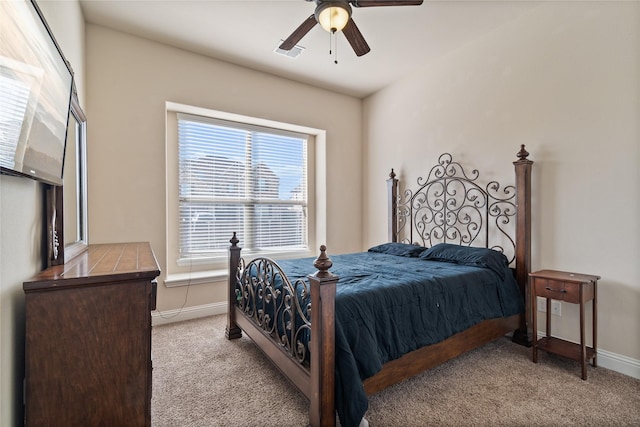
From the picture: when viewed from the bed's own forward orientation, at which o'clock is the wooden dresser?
The wooden dresser is roughly at 12 o'clock from the bed.

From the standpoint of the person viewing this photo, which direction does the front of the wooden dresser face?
facing to the right of the viewer

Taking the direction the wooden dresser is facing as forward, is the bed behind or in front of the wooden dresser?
in front

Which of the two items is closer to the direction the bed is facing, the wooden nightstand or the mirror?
the mirror

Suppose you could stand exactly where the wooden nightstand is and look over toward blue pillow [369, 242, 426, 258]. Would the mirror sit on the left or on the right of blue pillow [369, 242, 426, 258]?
left

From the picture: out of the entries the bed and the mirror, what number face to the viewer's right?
1

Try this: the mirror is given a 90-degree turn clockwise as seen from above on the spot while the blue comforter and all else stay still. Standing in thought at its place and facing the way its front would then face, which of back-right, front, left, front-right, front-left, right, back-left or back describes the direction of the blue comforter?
front-left

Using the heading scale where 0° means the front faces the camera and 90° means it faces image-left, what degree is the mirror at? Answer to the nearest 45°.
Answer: approximately 270°

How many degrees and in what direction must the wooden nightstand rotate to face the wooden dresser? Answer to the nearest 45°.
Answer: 0° — it already faces it

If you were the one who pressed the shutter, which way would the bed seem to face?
facing the viewer and to the left of the viewer

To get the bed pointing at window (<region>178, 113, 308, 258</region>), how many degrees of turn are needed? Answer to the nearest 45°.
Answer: approximately 90° to its right
